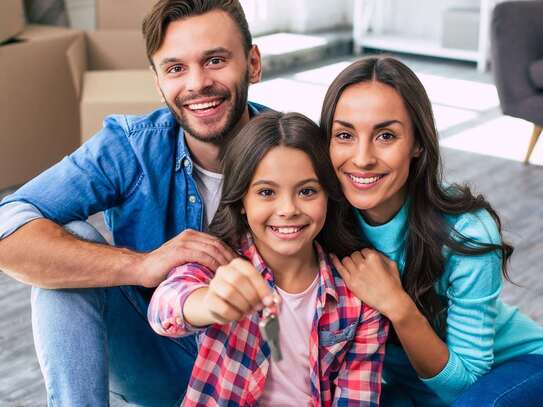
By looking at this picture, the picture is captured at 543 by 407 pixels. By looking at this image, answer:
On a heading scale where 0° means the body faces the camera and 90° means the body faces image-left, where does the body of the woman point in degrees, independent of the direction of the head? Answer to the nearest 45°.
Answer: approximately 45°

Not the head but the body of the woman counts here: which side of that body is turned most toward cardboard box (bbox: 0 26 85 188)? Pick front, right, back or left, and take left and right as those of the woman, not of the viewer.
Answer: right

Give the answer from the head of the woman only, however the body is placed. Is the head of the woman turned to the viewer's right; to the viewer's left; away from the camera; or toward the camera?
toward the camera

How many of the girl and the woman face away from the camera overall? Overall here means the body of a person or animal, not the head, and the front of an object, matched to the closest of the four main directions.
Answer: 0

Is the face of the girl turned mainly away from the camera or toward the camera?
toward the camera

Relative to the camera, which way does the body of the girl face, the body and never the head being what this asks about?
toward the camera

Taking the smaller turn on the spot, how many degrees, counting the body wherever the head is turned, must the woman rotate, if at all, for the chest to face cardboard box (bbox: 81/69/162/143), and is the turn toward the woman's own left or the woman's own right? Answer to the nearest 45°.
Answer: approximately 90° to the woman's own right

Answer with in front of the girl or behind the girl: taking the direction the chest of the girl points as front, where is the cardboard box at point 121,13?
behind

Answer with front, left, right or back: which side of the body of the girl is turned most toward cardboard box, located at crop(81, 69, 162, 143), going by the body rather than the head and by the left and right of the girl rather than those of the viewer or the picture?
back

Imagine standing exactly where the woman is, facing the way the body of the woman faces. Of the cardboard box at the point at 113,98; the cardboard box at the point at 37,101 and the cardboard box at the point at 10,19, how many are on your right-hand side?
3
